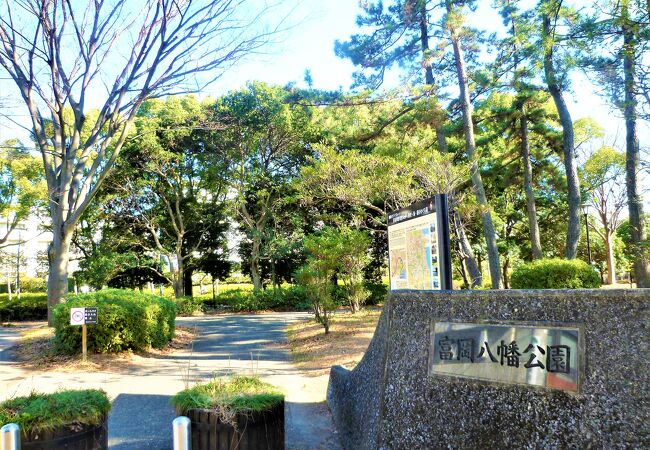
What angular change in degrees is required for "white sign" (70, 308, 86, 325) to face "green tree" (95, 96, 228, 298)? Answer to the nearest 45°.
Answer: approximately 180°

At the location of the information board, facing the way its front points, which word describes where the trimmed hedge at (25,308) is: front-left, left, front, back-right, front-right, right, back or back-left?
right

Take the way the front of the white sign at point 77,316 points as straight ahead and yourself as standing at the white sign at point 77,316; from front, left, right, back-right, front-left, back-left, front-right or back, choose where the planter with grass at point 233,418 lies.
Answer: front

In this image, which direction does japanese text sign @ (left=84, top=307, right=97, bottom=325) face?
toward the camera

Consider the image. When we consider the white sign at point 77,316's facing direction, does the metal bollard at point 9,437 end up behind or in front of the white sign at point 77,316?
in front

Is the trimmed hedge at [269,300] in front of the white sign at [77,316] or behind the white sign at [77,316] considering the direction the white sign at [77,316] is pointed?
behind

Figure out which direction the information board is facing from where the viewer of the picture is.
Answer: facing the viewer and to the left of the viewer

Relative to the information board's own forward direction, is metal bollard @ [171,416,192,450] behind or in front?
in front

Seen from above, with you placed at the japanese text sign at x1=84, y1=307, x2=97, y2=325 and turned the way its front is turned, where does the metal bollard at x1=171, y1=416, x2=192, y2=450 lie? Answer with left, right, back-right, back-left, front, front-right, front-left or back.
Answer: front
